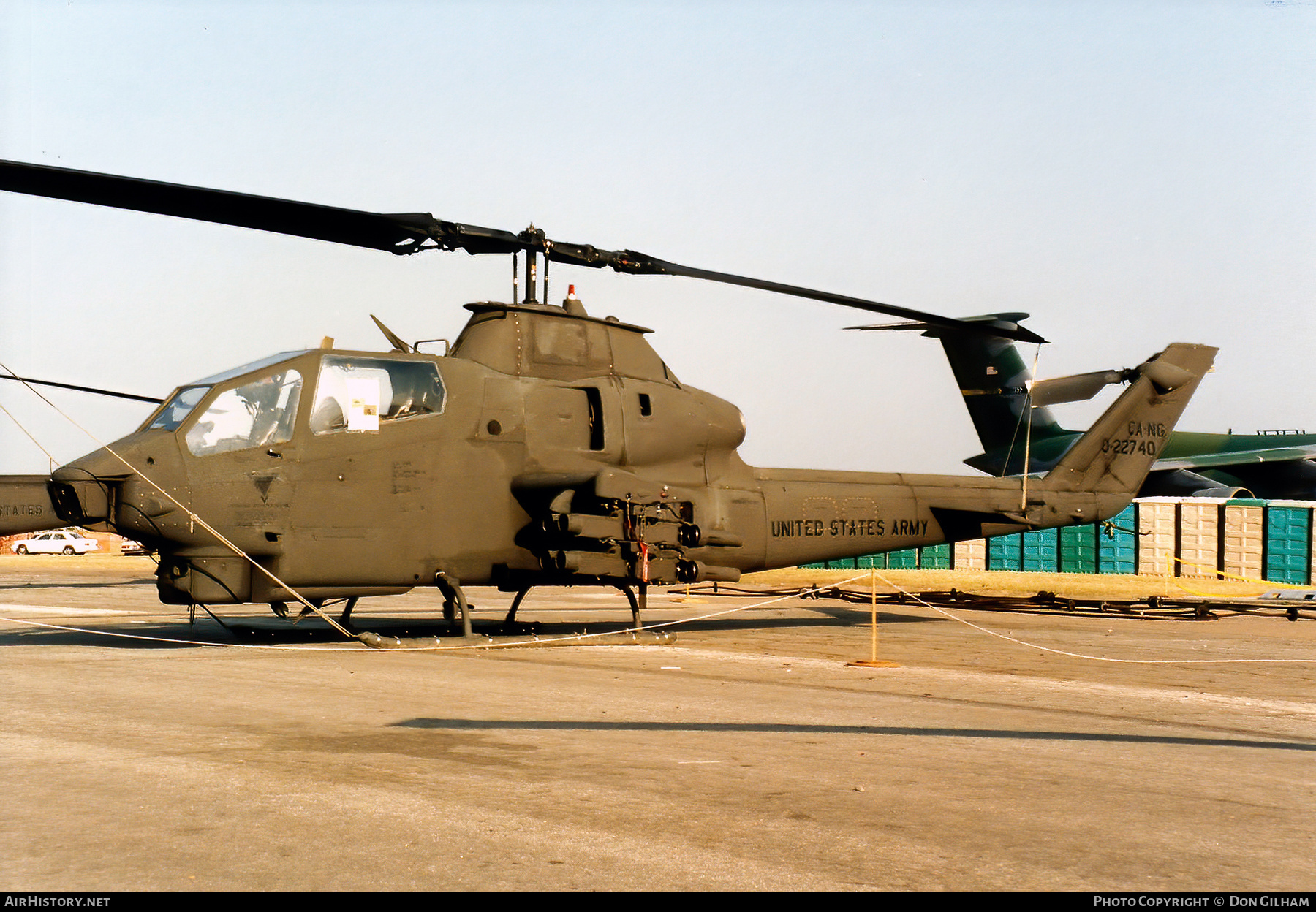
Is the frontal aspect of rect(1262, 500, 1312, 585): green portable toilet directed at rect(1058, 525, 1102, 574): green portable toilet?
no

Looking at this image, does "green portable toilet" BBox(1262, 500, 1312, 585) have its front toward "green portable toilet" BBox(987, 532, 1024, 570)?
no
